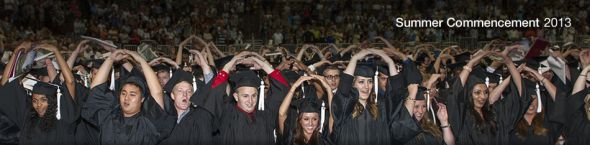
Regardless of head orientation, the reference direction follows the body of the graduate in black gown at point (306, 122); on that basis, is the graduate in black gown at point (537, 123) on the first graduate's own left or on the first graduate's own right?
on the first graduate's own left

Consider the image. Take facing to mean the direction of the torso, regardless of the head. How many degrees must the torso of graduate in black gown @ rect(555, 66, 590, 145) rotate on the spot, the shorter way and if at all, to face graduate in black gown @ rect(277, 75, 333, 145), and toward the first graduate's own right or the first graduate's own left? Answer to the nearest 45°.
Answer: approximately 45° to the first graduate's own right

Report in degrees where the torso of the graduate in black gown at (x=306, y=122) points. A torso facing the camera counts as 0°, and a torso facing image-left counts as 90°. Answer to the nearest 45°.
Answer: approximately 0°

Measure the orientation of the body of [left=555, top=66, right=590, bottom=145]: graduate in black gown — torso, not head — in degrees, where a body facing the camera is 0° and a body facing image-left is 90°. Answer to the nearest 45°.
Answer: approximately 0°

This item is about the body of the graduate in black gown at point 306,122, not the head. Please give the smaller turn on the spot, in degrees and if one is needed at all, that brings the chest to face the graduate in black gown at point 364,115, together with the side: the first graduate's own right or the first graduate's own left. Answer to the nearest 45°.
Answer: approximately 90° to the first graduate's own left
